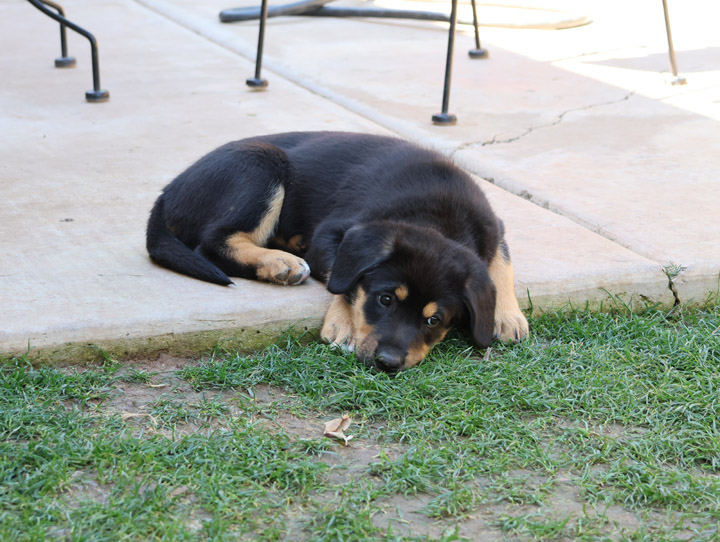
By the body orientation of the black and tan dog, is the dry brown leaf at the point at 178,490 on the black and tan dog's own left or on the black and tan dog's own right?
on the black and tan dog's own right

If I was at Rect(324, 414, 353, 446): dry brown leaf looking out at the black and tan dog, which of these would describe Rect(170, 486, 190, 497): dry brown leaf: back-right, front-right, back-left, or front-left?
back-left

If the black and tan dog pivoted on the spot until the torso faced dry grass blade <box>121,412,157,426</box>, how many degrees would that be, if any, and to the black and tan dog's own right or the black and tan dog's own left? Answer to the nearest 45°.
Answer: approximately 90° to the black and tan dog's own right

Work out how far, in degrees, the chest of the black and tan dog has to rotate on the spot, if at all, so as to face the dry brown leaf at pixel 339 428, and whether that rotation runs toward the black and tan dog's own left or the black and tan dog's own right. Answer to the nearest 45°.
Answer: approximately 45° to the black and tan dog's own right

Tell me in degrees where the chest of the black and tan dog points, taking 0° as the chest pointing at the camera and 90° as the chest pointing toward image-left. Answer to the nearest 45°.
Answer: approximately 315°

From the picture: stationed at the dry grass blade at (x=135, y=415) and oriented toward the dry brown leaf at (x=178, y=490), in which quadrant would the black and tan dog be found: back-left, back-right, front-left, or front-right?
back-left

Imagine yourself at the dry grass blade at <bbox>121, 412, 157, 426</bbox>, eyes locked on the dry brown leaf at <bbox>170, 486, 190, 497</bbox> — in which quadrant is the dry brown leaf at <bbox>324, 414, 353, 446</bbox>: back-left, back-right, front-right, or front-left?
front-left
